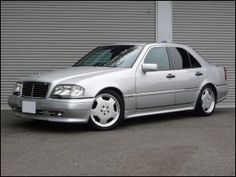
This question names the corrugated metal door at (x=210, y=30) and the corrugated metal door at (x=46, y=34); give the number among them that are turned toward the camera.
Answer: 2

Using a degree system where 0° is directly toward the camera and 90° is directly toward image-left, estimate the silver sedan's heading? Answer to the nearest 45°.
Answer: approximately 45°

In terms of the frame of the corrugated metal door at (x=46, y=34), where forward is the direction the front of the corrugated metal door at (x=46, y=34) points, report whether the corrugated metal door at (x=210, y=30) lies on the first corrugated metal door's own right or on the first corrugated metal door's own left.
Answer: on the first corrugated metal door's own left

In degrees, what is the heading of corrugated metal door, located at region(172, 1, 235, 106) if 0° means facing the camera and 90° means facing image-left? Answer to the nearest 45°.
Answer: approximately 0°

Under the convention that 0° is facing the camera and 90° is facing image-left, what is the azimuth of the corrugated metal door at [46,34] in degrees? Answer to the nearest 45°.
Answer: approximately 0°

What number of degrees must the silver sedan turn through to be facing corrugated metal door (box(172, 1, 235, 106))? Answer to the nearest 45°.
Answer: approximately 180°

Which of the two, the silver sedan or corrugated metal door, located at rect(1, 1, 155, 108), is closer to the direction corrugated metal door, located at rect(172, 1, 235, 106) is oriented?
the silver sedan
